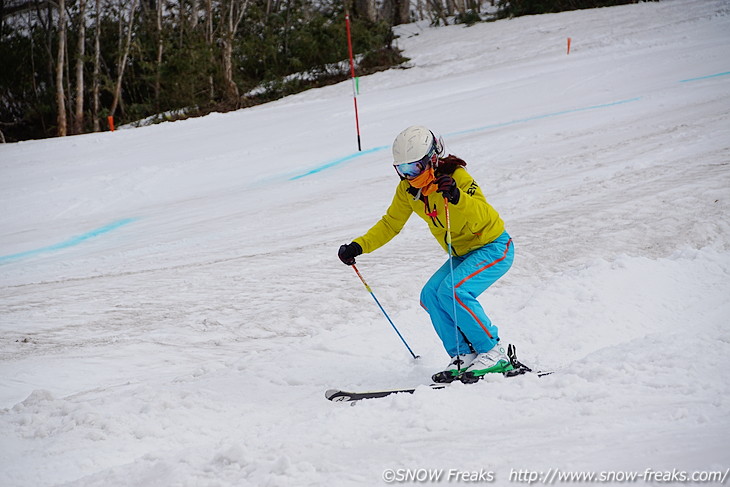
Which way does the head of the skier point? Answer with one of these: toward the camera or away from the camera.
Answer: toward the camera

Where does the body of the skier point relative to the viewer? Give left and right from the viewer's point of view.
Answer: facing the viewer and to the left of the viewer

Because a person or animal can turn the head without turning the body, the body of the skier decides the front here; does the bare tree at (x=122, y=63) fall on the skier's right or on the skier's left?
on the skier's right
